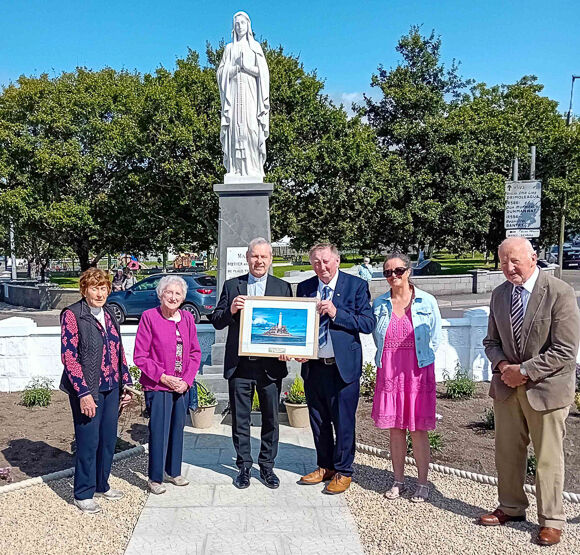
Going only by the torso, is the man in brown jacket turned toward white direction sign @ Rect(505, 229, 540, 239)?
no

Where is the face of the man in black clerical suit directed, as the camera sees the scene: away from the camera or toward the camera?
toward the camera

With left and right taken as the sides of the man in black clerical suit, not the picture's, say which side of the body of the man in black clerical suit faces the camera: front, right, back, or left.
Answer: front

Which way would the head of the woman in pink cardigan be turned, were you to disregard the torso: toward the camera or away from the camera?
toward the camera

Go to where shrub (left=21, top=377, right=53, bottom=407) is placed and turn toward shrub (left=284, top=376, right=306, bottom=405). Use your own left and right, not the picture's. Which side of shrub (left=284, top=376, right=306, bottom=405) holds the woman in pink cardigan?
right

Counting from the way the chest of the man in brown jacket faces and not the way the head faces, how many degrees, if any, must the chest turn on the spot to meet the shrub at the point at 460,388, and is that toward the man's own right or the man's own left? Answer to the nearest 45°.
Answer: approximately 135° to the man's own right

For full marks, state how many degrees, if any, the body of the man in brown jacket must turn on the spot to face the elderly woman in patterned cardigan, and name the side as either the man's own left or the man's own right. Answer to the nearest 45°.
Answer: approximately 45° to the man's own right

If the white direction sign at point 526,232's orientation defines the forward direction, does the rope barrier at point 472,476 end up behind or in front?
in front

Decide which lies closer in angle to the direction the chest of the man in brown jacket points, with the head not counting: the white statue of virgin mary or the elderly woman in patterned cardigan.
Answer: the elderly woman in patterned cardigan

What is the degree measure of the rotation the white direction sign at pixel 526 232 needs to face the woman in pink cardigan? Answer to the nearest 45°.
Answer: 0° — it already faces them

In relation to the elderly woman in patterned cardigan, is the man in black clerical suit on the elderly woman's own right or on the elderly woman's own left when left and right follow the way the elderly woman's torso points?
on the elderly woman's own left

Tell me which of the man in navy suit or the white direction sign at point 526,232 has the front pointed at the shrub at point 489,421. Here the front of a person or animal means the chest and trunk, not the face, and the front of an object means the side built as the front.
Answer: the white direction sign

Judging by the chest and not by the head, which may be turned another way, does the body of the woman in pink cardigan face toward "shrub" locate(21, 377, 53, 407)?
no

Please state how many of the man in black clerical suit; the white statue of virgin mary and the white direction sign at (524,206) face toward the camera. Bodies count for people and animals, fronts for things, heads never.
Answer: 3

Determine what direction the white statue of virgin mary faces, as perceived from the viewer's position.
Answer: facing the viewer

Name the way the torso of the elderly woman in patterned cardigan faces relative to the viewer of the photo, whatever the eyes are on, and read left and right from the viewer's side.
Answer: facing the viewer and to the right of the viewer

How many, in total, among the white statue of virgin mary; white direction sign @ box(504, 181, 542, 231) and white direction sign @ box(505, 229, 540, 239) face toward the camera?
3

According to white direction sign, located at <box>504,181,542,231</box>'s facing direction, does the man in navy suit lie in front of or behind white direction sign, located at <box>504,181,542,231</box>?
in front

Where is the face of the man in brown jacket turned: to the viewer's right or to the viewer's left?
to the viewer's left
